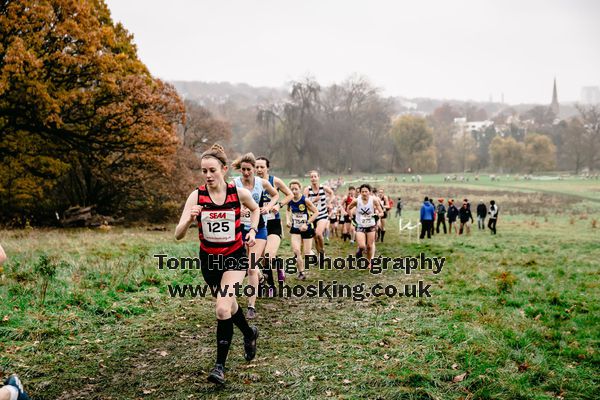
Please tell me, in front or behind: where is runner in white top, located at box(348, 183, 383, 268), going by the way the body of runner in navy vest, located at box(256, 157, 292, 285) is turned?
behind

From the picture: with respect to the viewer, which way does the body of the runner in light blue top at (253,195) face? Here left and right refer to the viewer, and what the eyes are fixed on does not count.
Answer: facing the viewer and to the left of the viewer

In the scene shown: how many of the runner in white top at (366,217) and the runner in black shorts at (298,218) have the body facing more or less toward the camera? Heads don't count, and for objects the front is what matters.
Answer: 2

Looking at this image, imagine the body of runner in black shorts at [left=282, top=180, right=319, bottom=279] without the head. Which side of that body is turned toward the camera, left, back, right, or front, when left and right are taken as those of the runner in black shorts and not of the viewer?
front

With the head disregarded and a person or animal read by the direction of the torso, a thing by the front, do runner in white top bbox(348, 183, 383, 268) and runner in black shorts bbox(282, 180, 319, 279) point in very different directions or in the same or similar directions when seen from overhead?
same or similar directions

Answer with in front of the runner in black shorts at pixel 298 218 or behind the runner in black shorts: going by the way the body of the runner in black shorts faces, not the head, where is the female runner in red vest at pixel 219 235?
in front

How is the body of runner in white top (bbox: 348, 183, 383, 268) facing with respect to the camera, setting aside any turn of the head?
toward the camera
